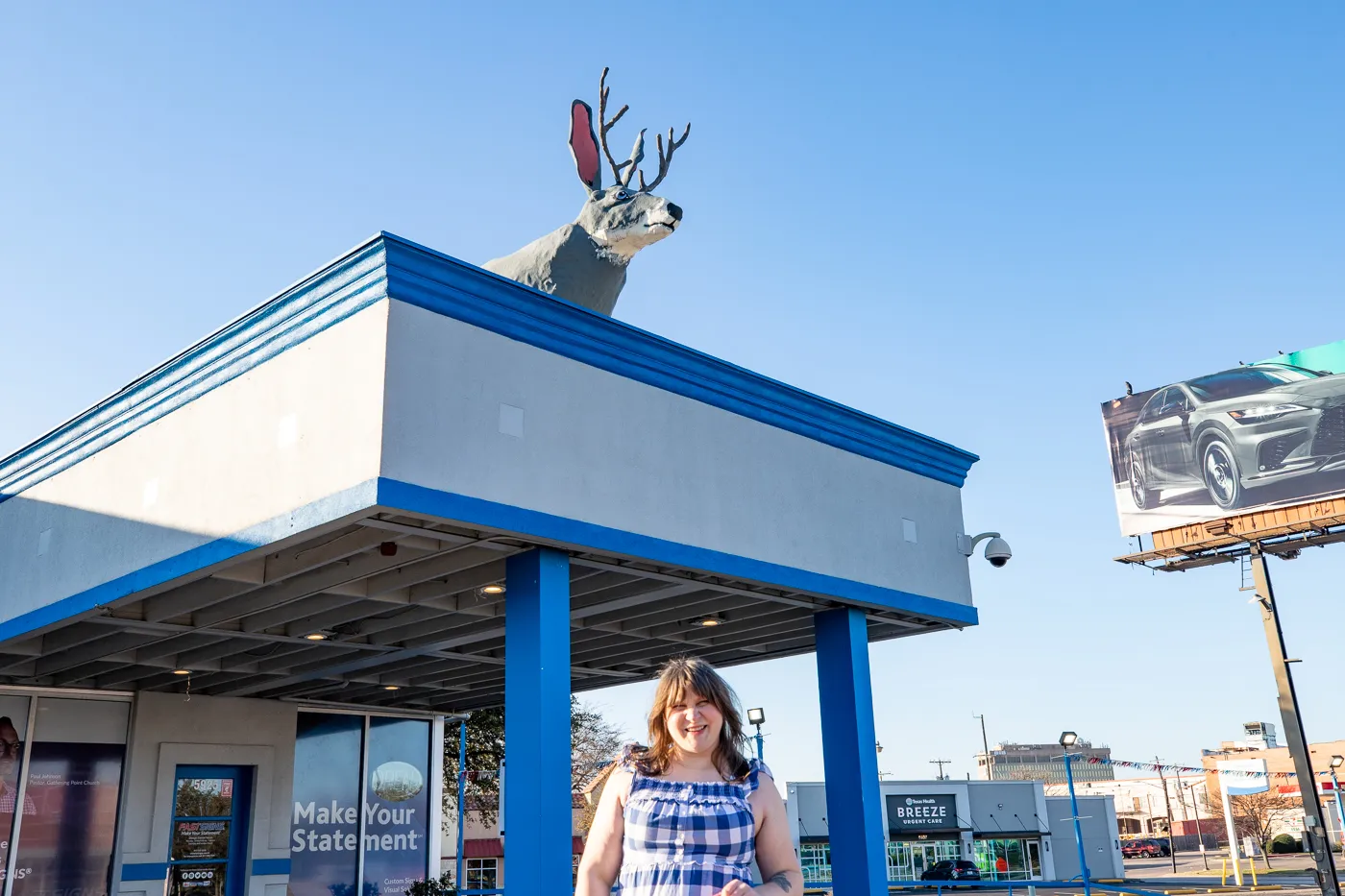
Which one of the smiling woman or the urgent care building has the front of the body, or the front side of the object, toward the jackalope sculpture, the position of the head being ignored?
the urgent care building

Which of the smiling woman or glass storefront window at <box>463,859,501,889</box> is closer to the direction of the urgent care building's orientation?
the smiling woman

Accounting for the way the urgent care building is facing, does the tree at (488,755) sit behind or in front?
in front

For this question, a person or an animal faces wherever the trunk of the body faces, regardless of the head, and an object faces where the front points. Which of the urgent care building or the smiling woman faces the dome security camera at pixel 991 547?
the urgent care building

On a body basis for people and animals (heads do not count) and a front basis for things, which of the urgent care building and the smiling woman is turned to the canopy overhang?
the urgent care building

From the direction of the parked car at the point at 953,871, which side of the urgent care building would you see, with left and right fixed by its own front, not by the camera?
front

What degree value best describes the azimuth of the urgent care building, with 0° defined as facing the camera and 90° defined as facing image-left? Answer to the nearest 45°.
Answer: approximately 0°

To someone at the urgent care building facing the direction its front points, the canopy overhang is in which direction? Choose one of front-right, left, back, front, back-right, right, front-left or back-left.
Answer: front

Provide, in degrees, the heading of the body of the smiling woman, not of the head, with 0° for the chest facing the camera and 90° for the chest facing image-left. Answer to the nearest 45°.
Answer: approximately 0°

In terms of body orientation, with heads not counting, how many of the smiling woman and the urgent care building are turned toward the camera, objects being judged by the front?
2

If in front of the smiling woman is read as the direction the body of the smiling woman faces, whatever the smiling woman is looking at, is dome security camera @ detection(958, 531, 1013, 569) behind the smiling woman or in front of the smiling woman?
behind

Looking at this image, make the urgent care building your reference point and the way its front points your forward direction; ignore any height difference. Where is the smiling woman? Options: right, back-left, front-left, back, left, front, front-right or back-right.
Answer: front

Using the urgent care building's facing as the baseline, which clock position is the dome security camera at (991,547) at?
The dome security camera is roughly at 12 o'clock from the urgent care building.
